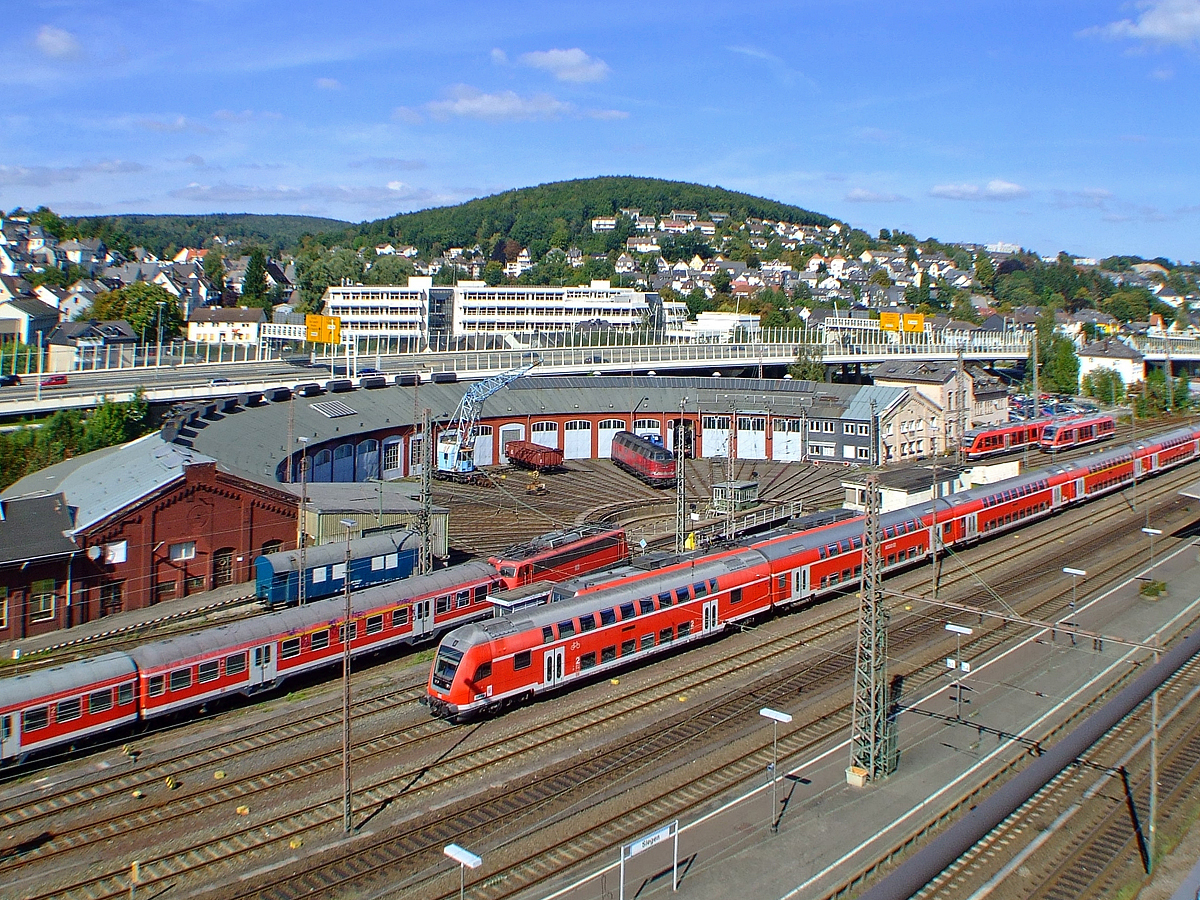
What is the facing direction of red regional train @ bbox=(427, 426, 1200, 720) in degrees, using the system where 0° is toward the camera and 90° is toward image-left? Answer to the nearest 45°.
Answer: approximately 45°

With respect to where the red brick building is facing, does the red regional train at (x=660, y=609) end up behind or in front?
in front

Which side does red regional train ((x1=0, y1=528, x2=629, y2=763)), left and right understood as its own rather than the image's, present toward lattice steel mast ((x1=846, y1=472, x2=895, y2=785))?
right

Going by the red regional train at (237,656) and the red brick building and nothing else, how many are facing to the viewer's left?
0

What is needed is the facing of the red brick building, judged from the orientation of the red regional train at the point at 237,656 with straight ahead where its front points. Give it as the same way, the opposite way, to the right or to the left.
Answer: to the right

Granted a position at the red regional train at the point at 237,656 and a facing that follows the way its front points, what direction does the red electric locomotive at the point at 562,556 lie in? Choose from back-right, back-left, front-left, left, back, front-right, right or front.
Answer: front

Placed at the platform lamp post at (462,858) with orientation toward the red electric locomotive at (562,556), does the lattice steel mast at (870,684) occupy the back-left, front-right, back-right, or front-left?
front-right

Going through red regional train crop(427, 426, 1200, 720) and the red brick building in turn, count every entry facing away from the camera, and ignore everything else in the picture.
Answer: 0

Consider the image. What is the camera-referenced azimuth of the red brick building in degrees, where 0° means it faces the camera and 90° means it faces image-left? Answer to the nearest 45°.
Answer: approximately 315°

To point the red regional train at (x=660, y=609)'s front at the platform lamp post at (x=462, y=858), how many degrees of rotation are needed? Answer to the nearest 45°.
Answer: approximately 45° to its left
